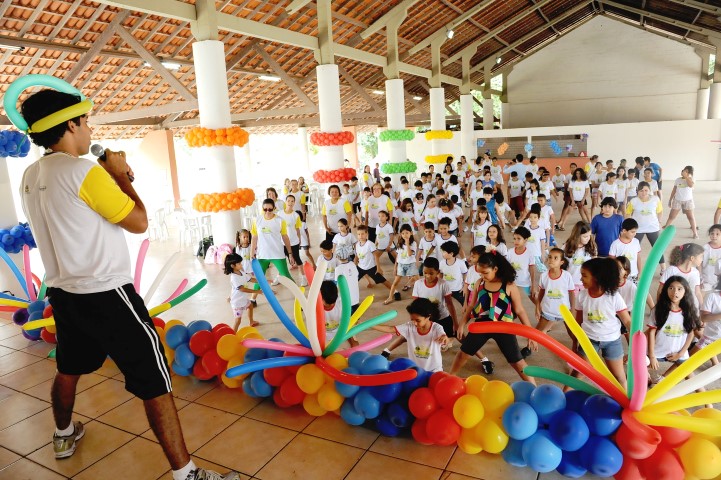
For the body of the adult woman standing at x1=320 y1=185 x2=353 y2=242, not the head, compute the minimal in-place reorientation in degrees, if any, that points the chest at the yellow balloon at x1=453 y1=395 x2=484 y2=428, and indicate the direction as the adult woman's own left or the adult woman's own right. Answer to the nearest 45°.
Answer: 0° — they already face it

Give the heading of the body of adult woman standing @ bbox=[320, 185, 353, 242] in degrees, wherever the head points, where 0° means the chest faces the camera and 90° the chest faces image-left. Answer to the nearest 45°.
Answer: approximately 0°

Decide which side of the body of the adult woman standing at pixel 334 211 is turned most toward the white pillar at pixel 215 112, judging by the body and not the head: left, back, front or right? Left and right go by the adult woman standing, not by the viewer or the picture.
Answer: right

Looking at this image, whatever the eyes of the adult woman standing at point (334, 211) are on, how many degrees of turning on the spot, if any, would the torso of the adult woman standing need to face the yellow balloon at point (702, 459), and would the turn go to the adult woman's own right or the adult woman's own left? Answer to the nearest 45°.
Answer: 0° — they already face it

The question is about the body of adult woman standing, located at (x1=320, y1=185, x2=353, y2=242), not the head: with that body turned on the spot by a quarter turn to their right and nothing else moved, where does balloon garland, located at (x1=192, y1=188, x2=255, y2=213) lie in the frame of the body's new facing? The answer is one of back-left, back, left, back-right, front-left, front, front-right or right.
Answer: front

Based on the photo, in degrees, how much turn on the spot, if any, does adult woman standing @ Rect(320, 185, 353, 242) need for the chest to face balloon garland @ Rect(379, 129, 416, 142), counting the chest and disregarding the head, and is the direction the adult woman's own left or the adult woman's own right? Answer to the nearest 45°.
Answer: approximately 180°

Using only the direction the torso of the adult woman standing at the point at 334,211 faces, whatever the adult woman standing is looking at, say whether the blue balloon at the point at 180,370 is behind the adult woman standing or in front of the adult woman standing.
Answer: in front

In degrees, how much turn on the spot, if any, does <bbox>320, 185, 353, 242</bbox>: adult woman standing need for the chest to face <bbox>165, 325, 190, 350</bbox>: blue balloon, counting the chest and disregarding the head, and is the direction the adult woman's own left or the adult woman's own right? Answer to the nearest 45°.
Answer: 0° — they already face it

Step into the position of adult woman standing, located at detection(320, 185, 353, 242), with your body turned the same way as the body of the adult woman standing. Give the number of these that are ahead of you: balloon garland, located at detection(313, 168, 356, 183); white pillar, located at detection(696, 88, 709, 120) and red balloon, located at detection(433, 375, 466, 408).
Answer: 1

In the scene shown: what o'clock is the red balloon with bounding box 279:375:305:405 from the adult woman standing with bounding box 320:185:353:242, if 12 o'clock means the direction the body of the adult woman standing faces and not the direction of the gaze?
The red balloon is roughly at 12 o'clock from the adult woman standing.

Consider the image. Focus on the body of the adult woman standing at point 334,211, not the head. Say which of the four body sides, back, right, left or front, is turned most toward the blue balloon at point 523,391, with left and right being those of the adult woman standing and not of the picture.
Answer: front

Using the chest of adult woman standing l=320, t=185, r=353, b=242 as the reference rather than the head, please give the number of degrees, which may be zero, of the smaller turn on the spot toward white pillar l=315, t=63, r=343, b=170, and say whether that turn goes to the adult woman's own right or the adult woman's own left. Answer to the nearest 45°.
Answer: approximately 180°

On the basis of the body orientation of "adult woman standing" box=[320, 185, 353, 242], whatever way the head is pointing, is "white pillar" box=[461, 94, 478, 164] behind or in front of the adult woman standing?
behind

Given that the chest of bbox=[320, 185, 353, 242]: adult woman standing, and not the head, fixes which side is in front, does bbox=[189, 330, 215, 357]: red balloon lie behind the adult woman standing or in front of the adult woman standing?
in front

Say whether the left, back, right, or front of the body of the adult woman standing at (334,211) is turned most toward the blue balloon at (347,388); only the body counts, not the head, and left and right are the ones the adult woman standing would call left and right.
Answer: front

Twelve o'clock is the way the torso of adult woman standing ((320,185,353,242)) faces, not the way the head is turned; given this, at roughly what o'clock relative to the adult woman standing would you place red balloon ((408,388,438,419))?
The red balloon is roughly at 12 o'clock from the adult woman standing.
